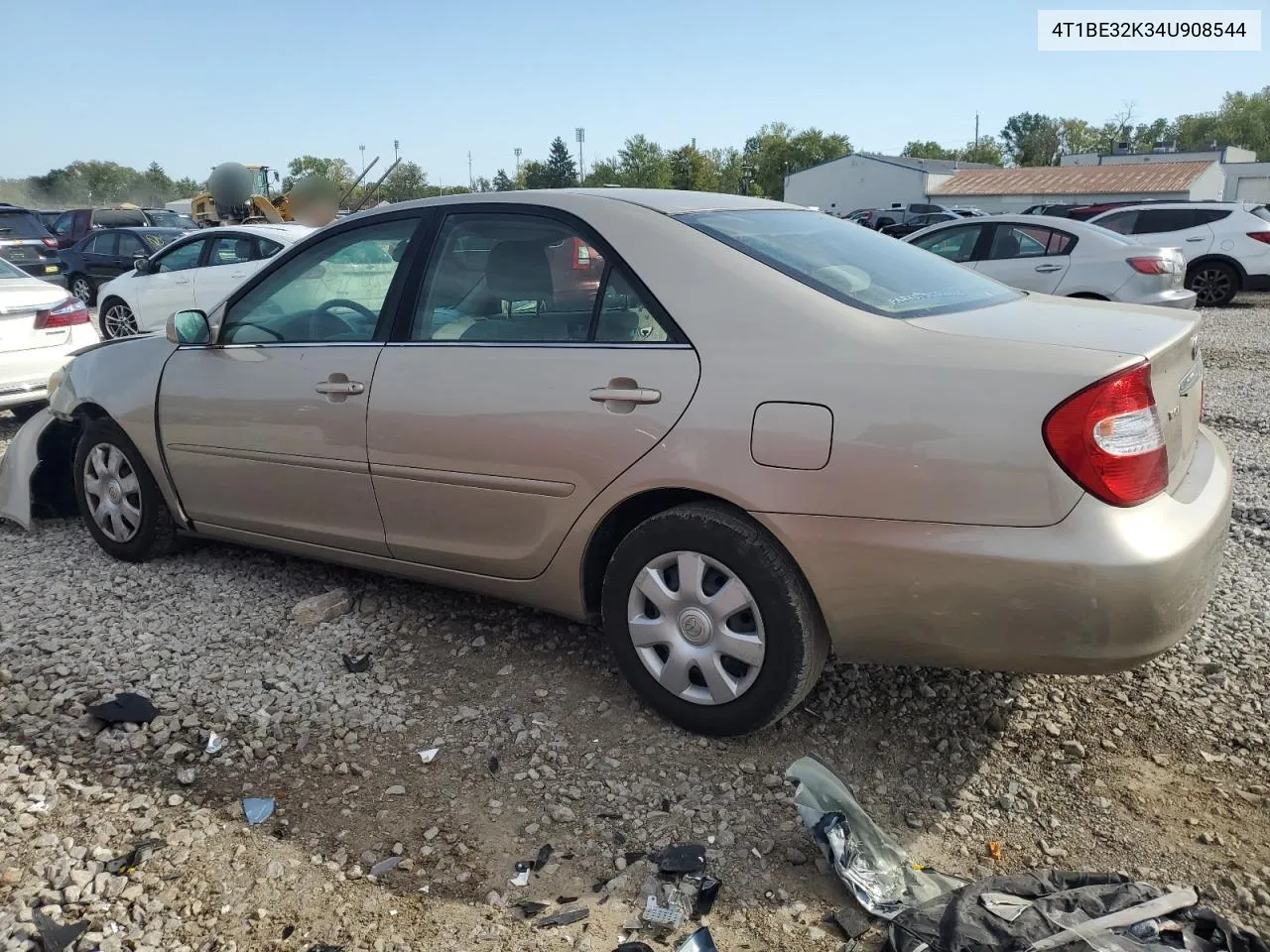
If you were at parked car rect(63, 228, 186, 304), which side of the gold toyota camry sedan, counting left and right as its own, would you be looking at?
front

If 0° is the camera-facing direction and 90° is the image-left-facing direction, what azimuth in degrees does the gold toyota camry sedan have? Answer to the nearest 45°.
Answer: approximately 135°

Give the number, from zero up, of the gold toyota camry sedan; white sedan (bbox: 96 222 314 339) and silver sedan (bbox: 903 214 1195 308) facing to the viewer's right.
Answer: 0

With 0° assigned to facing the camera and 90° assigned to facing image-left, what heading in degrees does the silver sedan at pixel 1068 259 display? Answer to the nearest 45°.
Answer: approximately 135°

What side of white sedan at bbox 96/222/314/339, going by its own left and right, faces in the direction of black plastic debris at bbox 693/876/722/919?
left

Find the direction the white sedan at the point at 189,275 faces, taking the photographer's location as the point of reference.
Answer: facing to the left of the viewer

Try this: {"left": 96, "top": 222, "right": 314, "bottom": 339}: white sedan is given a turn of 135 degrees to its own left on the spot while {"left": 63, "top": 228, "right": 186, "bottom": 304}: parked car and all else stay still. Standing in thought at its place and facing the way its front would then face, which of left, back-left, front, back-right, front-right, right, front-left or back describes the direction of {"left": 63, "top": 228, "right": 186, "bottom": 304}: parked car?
back-left

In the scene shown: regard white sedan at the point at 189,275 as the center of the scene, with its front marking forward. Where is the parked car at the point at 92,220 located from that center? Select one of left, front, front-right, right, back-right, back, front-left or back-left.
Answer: right

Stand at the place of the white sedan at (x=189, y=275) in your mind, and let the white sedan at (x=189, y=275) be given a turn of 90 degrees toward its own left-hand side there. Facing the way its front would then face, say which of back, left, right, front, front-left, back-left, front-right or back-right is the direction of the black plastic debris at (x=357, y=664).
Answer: front

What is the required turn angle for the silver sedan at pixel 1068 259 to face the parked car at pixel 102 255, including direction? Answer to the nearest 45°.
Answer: approximately 45° to its left
